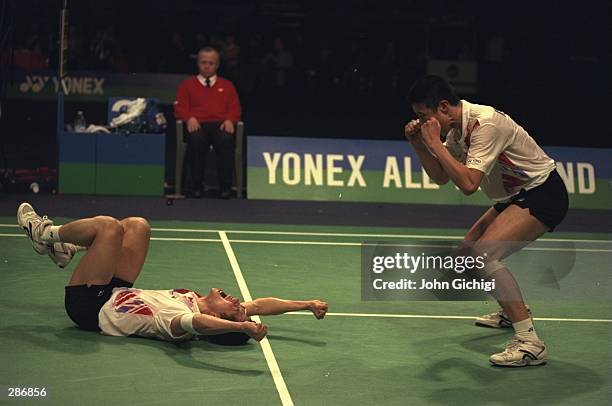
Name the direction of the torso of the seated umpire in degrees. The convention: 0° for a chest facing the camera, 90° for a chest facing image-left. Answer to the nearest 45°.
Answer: approximately 0°

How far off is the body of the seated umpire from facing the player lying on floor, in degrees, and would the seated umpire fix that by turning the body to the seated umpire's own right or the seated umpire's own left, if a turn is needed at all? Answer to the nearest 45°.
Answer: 0° — they already face them

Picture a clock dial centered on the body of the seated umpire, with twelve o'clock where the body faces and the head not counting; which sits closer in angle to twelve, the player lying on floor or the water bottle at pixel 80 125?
the player lying on floor

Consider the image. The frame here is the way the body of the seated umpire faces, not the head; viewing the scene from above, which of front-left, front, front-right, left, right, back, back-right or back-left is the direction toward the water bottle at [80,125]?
right
